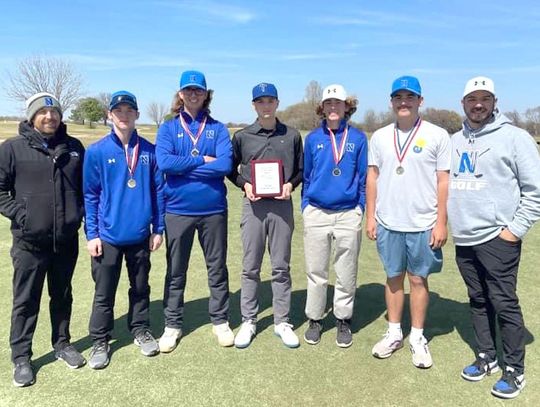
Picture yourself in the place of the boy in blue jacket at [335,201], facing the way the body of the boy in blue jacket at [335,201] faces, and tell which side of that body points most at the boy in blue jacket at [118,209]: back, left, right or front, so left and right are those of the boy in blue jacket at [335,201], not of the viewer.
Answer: right

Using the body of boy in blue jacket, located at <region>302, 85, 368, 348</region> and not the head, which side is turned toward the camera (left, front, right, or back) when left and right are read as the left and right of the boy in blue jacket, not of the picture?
front

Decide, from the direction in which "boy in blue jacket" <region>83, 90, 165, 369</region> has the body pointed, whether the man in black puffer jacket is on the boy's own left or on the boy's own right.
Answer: on the boy's own right

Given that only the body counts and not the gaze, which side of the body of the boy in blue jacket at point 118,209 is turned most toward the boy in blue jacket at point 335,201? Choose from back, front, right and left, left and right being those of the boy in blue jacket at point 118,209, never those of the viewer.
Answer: left

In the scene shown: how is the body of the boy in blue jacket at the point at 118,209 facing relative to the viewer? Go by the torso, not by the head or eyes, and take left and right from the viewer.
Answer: facing the viewer

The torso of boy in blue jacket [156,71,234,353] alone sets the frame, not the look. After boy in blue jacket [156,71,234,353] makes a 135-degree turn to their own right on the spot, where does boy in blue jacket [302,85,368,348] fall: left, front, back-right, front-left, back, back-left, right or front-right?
back-right

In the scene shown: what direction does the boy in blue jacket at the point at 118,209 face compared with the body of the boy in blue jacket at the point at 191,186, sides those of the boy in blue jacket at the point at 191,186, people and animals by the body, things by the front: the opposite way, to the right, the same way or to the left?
the same way

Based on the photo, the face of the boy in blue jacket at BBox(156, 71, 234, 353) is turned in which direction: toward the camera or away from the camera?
toward the camera

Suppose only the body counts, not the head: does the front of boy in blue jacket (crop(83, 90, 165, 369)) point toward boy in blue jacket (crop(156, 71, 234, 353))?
no

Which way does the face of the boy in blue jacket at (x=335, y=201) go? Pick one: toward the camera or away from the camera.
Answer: toward the camera

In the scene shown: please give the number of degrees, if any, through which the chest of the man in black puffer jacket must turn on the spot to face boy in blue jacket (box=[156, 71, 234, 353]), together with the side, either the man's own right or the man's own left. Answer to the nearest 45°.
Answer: approximately 45° to the man's own left

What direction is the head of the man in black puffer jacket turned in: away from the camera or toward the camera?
toward the camera
